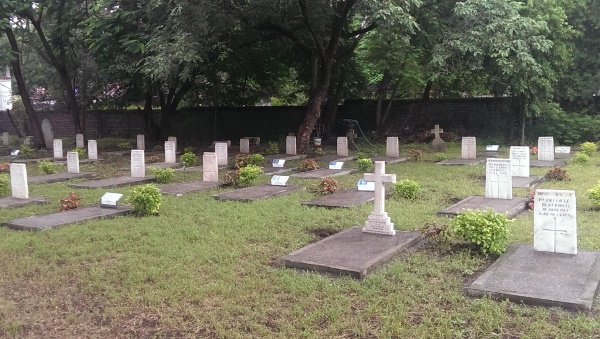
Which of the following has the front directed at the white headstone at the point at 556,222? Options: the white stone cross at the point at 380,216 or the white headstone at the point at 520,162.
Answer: the white headstone at the point at 520,162

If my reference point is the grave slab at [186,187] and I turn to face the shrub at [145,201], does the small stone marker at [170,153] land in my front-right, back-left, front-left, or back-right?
back-right

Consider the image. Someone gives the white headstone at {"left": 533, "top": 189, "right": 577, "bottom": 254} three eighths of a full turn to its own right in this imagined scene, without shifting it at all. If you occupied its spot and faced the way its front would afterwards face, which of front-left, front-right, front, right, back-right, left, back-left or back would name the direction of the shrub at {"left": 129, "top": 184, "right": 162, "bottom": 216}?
front-left

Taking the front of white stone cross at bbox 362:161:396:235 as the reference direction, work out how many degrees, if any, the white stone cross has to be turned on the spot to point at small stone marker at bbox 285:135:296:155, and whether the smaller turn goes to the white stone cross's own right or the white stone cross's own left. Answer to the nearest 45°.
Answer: approximately 135° to the white stone cross's own right

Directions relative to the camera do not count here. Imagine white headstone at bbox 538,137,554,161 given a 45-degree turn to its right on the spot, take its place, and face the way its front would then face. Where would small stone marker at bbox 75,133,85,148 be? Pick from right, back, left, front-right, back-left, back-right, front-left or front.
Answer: front-right

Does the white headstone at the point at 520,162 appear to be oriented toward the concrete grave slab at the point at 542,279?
yes

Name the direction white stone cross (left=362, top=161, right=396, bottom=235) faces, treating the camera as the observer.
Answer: facing the viewer and to the left of the viewer

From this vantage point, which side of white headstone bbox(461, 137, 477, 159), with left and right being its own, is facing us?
front

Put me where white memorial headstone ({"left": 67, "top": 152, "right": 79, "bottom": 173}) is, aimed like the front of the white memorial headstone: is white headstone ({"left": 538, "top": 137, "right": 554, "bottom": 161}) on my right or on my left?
on my left

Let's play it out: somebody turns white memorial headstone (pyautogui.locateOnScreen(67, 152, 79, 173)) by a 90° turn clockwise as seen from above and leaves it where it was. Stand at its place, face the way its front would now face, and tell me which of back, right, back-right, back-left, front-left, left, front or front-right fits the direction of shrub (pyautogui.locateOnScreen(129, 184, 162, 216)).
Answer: left

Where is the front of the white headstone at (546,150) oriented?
toward the camera

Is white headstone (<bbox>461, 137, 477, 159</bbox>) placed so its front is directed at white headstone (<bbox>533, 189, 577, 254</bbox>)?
yes

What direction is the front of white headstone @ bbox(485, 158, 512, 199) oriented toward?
toward the camera

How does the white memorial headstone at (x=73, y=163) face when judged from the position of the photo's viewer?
facing the viewer

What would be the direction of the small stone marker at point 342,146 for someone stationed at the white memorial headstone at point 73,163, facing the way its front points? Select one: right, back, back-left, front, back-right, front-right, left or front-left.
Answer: left

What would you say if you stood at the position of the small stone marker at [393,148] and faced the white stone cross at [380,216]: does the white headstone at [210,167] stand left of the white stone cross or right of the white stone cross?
right

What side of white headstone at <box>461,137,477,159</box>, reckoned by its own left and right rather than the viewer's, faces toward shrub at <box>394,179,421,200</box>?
front

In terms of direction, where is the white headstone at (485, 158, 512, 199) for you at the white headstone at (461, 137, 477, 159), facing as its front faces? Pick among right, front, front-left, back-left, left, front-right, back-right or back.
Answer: front
